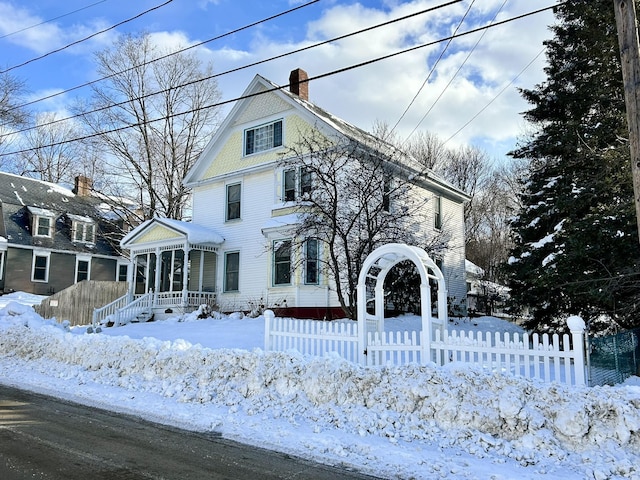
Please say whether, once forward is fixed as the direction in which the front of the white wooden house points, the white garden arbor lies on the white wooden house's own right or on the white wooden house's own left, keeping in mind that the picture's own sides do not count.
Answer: on the white wooden house's own left

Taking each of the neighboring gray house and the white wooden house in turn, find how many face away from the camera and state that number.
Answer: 0

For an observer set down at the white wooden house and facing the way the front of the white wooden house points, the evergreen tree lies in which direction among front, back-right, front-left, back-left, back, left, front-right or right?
left

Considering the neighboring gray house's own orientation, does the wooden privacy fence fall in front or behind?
in front

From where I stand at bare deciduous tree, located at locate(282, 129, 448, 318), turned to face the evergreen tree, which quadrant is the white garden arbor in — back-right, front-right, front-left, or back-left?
front-right

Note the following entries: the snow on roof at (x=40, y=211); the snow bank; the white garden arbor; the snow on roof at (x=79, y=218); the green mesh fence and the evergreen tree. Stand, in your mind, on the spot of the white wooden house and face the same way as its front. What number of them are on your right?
2

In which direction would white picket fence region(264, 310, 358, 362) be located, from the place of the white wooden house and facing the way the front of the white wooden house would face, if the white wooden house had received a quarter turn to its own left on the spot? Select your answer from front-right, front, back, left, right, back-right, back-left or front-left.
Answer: front-right

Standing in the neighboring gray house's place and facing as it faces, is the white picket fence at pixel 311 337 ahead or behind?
ahead

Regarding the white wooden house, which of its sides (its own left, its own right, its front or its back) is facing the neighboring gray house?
right

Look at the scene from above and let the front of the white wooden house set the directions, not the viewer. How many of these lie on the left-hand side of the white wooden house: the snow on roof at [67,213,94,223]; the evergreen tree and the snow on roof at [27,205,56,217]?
1

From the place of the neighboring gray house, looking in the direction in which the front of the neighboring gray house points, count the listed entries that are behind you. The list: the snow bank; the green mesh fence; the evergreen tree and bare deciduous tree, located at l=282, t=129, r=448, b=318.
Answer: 0

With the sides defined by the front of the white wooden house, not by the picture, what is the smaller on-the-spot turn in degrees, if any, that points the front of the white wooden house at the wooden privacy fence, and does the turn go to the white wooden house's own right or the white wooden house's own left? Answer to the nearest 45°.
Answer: approximately 45° to the white wooden house's own right

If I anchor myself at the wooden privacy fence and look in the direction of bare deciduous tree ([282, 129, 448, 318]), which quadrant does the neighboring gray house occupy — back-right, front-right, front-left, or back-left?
back-left

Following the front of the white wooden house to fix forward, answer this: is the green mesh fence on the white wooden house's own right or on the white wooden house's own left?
on the white wooden house's own left
